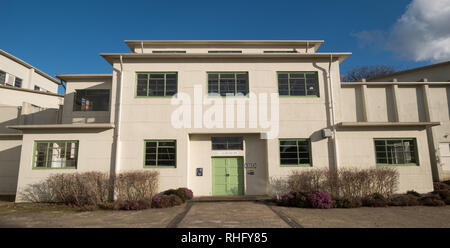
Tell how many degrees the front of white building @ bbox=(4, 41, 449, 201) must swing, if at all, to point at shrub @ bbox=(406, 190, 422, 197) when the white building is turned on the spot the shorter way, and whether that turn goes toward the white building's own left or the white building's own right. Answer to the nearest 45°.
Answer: approximately 90° to the white building's own left

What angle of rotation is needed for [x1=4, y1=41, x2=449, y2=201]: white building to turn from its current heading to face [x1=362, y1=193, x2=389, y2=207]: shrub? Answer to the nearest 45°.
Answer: approximately 90° to its left

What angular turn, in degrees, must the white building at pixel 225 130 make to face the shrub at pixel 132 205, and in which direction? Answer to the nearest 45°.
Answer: approximately 45° to its right

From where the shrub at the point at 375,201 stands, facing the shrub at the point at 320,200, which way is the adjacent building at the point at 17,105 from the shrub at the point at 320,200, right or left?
right

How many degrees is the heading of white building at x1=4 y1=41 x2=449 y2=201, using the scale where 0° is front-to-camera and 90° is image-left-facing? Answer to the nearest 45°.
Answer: approximately 0°

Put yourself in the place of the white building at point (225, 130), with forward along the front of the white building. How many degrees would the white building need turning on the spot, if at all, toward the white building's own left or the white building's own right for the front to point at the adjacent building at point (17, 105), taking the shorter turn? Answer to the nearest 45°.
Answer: approximately 135° to the white building's own right

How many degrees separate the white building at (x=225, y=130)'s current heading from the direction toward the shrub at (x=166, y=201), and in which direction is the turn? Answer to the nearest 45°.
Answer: approximately 45° to its right

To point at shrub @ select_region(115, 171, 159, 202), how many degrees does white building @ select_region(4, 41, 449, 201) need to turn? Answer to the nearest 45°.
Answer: approximately 90° to its right

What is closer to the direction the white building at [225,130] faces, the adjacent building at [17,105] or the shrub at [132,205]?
the shrub
